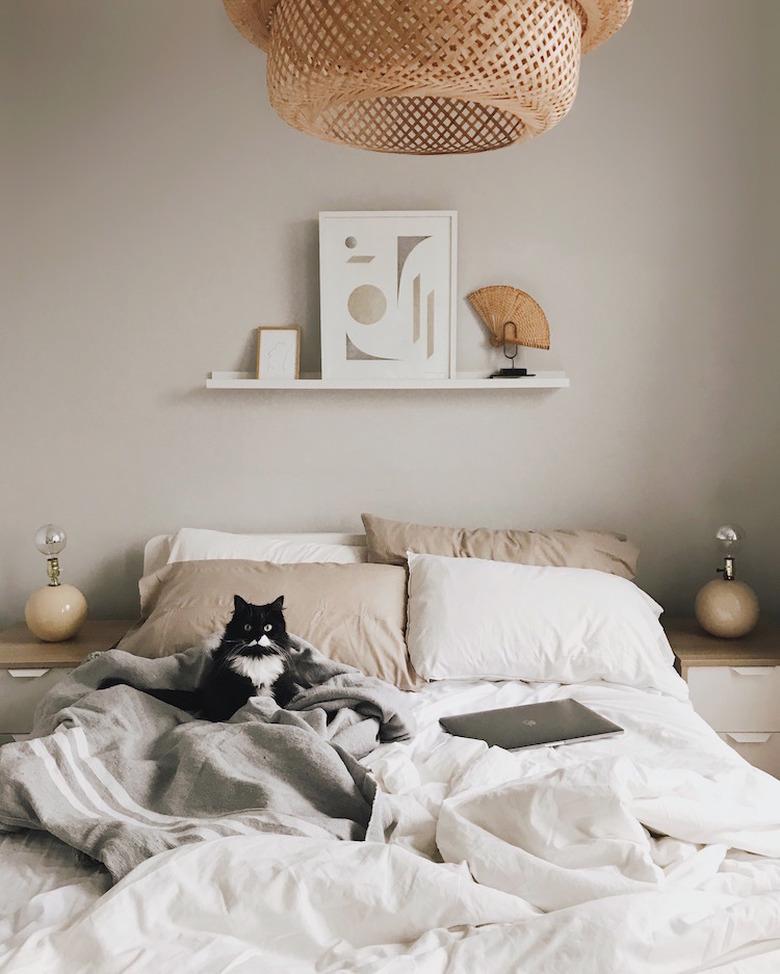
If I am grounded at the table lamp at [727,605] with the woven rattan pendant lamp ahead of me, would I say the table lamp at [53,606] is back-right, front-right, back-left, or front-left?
front-right

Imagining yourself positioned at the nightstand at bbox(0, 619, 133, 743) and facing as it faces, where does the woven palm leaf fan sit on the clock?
The woven palm leaf fan is roughly at 9 o'clock from the nightstand.

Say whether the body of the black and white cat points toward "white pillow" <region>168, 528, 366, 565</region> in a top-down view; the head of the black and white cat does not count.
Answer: no

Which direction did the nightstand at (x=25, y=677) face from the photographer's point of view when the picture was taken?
facing the viewer

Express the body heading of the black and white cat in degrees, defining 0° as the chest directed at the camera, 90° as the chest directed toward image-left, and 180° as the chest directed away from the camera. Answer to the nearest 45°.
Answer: approximately 315°

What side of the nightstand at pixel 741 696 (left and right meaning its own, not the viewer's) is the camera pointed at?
front

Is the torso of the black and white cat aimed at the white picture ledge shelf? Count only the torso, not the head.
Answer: no

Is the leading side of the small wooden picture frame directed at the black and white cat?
yes

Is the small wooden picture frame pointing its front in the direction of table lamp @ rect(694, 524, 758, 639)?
no

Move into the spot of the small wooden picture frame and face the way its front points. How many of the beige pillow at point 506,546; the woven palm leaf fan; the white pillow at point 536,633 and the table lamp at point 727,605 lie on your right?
0

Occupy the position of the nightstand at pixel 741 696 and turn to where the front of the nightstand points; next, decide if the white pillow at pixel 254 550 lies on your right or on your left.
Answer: on your right

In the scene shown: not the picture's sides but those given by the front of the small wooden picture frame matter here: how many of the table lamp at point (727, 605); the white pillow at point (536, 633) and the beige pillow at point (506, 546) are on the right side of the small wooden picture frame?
0

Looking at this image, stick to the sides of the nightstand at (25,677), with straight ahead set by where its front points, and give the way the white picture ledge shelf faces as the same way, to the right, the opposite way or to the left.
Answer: the same way

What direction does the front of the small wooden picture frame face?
toward the camera

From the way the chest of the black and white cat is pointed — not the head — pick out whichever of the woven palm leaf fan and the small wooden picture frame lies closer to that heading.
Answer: the woven palm leaf fan
